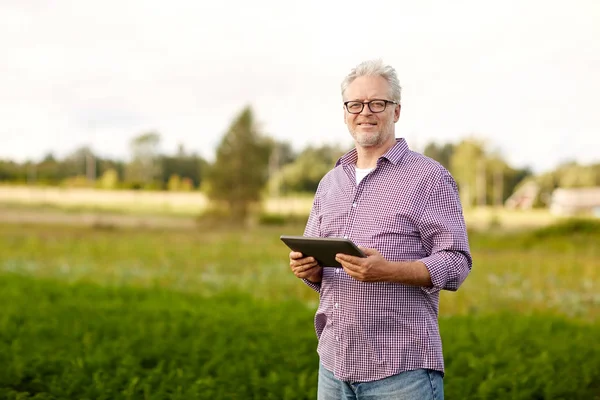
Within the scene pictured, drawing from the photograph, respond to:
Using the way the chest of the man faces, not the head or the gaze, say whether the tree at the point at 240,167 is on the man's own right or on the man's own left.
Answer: on the man's own right

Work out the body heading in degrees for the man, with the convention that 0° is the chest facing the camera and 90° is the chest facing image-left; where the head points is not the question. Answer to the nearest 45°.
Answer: approximately 45°
